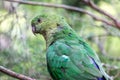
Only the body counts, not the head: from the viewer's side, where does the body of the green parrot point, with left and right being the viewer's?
facing to the left of the viewer
